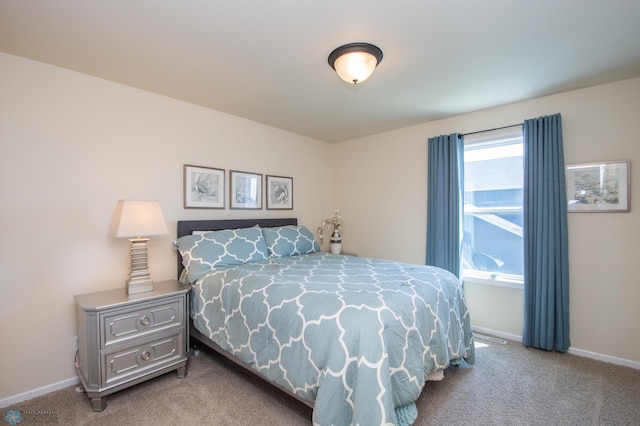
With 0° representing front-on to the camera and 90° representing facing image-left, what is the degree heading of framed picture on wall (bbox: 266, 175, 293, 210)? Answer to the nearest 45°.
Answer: approximately 315°

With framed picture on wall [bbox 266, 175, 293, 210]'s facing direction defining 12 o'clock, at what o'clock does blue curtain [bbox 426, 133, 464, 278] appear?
The blue curtain is roughly at 11 o'clock from the framed picture on wall.

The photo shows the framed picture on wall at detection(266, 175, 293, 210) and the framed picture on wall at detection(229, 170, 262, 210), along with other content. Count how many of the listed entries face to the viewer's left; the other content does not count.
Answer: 0

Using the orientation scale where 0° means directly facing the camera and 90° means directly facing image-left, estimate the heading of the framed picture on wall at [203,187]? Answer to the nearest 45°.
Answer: approximately 315°

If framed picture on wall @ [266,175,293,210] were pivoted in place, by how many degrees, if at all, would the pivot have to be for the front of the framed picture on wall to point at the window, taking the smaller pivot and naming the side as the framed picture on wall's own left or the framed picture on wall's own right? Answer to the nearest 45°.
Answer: approximately 45° to the framed picture on wall's own left

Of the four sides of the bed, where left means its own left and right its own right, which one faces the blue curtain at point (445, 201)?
left

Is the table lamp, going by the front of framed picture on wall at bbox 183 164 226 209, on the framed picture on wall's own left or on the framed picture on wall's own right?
on the framed picture on wall's own right

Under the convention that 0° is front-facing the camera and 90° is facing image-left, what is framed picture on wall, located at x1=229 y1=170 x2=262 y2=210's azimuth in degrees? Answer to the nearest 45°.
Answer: approximately 315°

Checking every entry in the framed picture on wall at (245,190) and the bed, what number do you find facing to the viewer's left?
0

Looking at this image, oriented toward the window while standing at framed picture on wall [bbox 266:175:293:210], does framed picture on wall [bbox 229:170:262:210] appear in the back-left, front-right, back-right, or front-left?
back-right

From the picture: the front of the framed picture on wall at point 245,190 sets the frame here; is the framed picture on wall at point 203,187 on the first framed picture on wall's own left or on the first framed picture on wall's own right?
on the first framed picture on wall's own right
